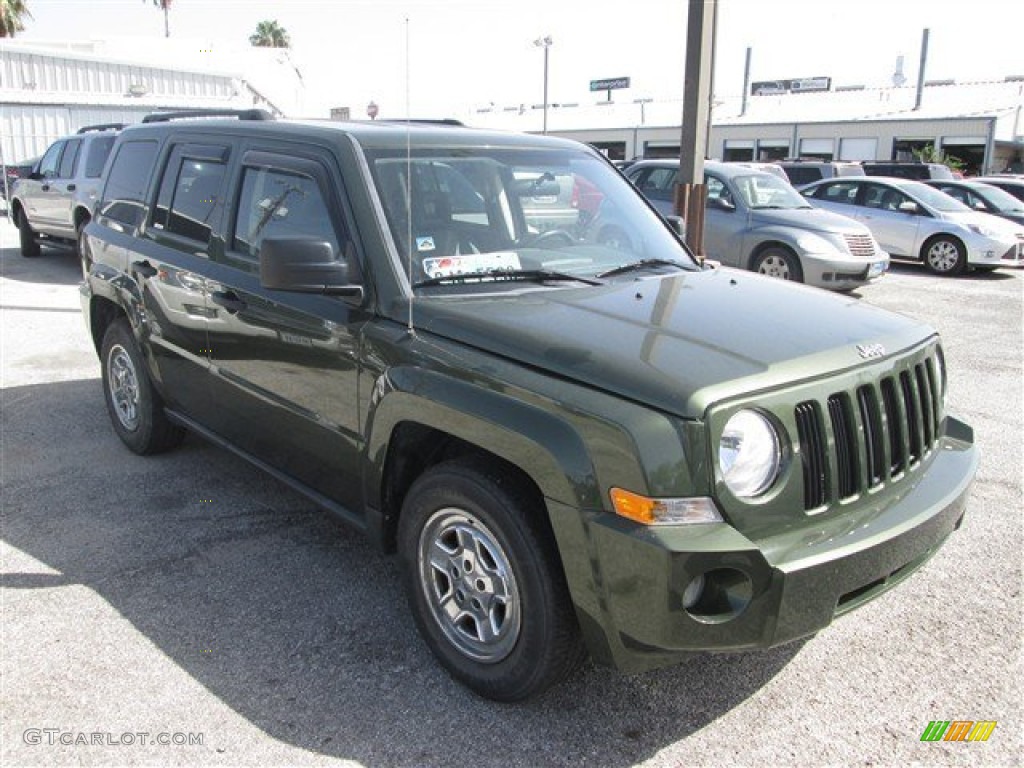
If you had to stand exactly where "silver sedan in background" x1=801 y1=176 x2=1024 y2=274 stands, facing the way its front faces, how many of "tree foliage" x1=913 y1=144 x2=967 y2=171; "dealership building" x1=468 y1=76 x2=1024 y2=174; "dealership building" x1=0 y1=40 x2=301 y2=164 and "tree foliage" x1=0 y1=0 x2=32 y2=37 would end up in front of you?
0

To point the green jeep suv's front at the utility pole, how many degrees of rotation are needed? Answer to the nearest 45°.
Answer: approximately 135° to its left

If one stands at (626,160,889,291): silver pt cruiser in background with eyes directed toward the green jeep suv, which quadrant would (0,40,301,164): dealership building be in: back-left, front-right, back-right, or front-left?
back-right

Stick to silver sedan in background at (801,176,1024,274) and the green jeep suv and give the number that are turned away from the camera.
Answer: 0

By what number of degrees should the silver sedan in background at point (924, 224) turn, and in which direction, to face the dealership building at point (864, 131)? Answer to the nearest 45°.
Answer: approximately 135° to its left

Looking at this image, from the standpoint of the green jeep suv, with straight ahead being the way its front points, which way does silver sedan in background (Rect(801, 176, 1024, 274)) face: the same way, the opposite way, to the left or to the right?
the same way

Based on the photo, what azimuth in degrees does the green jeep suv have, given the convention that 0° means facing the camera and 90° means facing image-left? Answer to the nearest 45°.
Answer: approximately 315°

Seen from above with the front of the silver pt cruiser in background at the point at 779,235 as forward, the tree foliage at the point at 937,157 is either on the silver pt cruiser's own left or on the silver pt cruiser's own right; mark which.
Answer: on the silver pt cruiser's own left

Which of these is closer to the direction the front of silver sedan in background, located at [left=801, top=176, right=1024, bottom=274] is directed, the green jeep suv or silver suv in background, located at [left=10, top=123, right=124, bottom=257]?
the green jeep suv

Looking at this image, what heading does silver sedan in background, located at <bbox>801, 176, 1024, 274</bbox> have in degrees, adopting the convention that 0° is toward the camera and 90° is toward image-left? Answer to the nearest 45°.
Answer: approximately 315°

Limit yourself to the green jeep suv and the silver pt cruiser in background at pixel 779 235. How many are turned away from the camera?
0

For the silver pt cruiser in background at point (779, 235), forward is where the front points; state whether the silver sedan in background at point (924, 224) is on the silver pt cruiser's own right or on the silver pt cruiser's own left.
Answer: on the silver pt cruiser's own left

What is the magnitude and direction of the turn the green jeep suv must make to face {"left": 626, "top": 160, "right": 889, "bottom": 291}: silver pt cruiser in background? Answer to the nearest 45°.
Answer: approximately 135° to its left

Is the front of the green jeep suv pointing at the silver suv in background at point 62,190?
no

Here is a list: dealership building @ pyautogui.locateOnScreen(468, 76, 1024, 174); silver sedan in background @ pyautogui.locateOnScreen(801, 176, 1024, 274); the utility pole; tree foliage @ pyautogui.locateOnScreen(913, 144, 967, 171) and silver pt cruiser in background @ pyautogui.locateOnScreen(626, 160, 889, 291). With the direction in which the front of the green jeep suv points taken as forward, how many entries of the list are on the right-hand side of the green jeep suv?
0

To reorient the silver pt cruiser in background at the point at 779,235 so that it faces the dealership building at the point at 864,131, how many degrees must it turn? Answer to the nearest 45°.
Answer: approximately 135° to its left

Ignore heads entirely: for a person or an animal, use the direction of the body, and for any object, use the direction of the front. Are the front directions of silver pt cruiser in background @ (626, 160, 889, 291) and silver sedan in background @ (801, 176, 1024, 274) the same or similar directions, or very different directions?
same or similar directions
